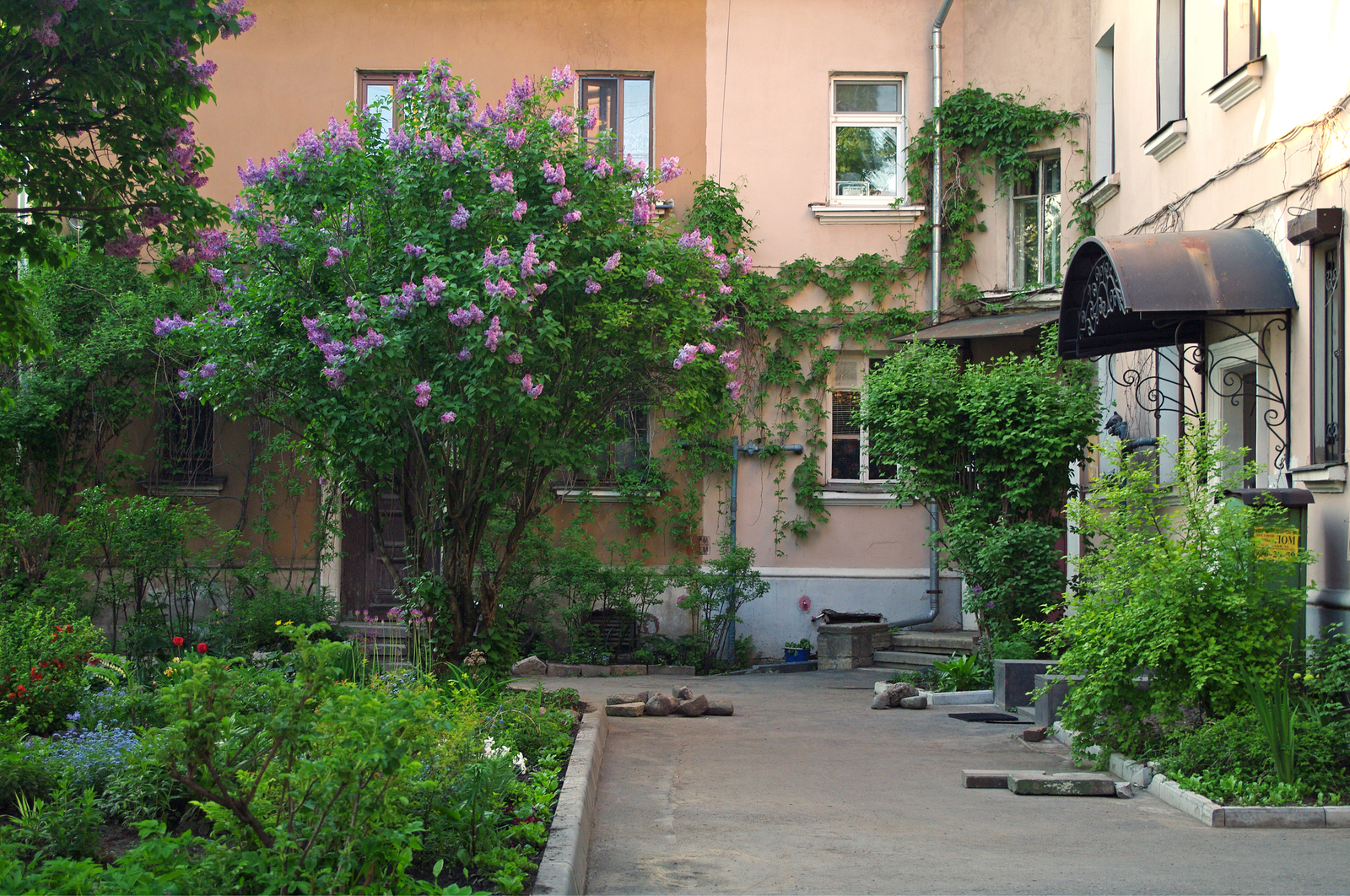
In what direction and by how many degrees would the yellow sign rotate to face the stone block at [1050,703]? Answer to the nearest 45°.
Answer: approximately 135° to its right

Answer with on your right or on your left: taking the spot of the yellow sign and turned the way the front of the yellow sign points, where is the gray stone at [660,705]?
on your right

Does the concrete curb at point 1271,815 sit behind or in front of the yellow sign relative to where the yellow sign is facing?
in front

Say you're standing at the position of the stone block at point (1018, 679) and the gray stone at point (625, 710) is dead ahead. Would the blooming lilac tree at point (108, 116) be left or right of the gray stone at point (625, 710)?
left

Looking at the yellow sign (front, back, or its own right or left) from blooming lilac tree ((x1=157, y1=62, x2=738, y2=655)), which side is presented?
right

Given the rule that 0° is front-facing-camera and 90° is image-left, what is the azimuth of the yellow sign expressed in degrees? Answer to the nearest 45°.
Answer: approximately 0°
